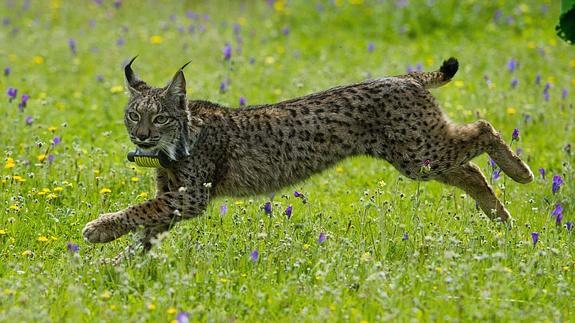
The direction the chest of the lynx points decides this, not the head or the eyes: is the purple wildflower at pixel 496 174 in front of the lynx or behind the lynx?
behind

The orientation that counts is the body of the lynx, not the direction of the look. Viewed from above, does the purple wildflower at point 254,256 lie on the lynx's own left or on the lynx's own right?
on the lynx's own left

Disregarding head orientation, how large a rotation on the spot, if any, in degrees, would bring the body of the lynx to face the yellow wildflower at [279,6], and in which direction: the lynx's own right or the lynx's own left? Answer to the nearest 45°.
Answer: approximately 90° to the lynx's own right

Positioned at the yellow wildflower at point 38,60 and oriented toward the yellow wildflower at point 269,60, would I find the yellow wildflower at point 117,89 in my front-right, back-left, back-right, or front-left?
front-right

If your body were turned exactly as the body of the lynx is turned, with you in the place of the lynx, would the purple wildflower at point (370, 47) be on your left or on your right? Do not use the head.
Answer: on your right

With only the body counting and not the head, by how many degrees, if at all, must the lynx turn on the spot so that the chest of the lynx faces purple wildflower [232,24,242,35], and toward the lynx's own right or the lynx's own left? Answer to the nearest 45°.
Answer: approximately 90° to the lynx's own right

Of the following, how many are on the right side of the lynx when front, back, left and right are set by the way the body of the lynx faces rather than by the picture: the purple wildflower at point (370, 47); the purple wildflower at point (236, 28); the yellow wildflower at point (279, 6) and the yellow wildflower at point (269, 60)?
4

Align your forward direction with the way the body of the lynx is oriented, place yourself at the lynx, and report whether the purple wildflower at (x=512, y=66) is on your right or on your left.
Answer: on your right

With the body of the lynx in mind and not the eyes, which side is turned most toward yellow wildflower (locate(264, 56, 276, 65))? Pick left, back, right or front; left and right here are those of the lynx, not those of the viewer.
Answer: right

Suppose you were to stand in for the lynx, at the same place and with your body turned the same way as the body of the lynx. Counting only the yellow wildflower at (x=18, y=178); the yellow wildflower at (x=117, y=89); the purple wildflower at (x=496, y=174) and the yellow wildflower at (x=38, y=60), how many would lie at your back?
1

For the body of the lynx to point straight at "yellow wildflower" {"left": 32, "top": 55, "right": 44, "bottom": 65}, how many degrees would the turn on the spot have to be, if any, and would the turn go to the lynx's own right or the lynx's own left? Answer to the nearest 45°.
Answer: approximately 45° to the lynx's own right

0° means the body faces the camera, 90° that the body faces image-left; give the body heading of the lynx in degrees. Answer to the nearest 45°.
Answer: approximately 90°

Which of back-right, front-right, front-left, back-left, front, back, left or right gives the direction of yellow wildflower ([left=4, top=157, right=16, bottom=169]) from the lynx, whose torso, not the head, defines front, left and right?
front

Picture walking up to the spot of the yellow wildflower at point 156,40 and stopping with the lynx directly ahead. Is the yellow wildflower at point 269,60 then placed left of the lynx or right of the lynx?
left

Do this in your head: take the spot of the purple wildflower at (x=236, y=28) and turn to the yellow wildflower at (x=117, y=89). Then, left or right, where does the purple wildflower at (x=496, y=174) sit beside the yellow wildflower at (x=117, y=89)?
left

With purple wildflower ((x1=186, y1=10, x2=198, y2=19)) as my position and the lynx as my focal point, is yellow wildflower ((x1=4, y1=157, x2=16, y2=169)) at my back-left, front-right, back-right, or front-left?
front-right

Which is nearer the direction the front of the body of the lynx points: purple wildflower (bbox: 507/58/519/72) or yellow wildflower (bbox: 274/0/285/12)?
the yellow wildflower
